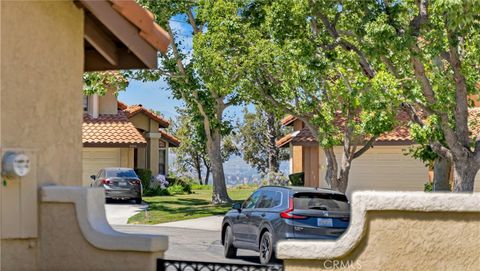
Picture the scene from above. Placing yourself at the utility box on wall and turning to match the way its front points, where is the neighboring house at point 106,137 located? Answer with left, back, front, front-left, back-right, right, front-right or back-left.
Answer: back

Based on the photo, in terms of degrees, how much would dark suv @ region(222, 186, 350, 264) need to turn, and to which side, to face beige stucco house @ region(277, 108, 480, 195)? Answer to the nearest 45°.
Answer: approximately 45° to its right

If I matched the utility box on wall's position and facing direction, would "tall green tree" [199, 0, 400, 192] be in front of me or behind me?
behind

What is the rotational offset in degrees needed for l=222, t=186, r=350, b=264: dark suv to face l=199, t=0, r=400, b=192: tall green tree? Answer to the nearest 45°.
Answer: approximately 45° to its right

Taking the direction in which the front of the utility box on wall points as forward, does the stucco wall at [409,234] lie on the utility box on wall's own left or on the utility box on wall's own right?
on the utility box on wall's own left

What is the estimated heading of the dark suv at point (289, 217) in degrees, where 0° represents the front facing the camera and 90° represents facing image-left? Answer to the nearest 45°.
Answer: approximately 135°

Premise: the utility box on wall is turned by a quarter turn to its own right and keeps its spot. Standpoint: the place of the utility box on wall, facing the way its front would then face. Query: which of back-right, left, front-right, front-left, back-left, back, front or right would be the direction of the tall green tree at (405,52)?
back-right

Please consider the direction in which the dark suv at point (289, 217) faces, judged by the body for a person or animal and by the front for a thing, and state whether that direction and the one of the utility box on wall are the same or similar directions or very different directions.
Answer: very different directions

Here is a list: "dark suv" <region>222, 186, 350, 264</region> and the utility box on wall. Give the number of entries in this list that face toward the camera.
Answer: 1
